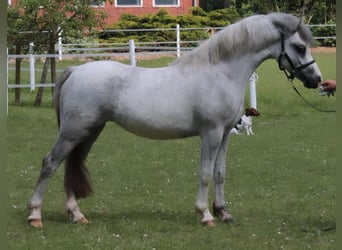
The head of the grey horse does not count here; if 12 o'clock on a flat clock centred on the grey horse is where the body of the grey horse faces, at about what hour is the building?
The building is roughly at 9 o'clock from the grey horse.

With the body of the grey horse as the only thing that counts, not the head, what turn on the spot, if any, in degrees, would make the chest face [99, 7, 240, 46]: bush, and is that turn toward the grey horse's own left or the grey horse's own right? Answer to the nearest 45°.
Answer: approximately 90° to the grey horse's own left

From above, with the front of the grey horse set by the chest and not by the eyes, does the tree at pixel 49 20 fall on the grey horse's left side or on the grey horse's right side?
on the grey horse's left side

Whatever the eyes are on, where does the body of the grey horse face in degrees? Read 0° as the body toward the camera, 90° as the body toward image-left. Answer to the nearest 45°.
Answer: approximately 270°
